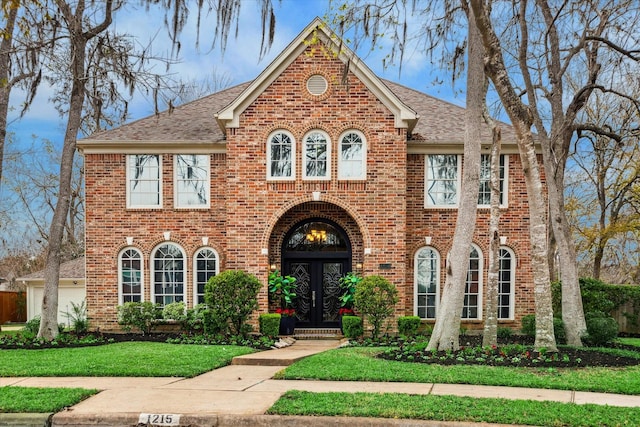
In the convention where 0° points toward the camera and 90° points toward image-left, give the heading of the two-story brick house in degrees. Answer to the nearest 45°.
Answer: approximately 0°

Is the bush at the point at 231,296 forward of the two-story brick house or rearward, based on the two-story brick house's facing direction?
forward

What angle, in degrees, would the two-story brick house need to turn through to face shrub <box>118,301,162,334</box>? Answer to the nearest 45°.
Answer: approximately 90° to its right

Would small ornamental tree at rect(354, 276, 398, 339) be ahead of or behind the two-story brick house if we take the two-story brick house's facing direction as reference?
ahead
